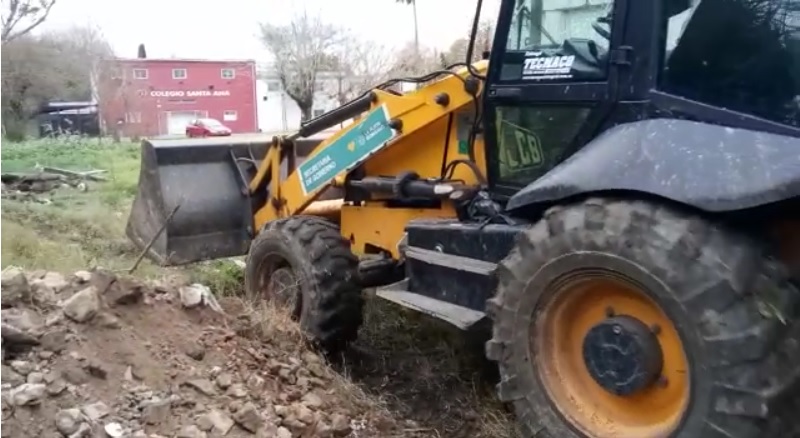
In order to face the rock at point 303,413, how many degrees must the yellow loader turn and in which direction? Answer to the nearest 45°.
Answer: approximately 45° to its left

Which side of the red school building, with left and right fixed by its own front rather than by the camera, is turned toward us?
front

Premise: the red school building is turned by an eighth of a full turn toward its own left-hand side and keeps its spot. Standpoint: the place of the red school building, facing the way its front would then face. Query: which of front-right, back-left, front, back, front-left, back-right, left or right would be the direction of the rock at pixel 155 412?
front-right

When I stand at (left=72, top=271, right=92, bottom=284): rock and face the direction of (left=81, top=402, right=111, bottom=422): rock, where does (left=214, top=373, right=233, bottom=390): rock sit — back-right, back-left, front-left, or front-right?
front-left

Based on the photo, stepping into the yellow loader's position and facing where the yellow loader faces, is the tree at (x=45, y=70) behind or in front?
in front

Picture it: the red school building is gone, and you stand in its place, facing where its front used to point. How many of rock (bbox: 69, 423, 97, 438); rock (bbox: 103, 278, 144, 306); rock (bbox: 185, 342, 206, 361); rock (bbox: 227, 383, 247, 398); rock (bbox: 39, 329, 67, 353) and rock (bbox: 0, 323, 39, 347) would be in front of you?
6

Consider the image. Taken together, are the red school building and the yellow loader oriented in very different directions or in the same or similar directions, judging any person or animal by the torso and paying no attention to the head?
very different directions

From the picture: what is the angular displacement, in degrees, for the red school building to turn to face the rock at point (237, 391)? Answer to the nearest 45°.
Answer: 0° — it already faces it

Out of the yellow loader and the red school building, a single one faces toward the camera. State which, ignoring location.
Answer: the red school building

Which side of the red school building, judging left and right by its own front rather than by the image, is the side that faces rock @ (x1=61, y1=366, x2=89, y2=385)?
front

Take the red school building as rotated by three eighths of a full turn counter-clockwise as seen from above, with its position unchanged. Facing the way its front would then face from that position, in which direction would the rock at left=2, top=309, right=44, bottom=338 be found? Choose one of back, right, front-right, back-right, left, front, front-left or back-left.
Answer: back-right

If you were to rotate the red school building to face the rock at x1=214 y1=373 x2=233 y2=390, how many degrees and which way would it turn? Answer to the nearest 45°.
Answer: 0° — it already faces it

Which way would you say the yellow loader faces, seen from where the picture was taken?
facing away from the viewer and to the left of the viewer

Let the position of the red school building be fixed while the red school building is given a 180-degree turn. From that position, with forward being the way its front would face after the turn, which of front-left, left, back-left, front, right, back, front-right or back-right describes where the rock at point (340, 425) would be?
back

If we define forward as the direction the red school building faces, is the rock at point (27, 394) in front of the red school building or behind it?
in front

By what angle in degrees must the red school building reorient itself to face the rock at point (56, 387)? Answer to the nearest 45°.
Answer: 0° — it already faces it

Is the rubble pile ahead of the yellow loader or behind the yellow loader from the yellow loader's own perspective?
ahead
